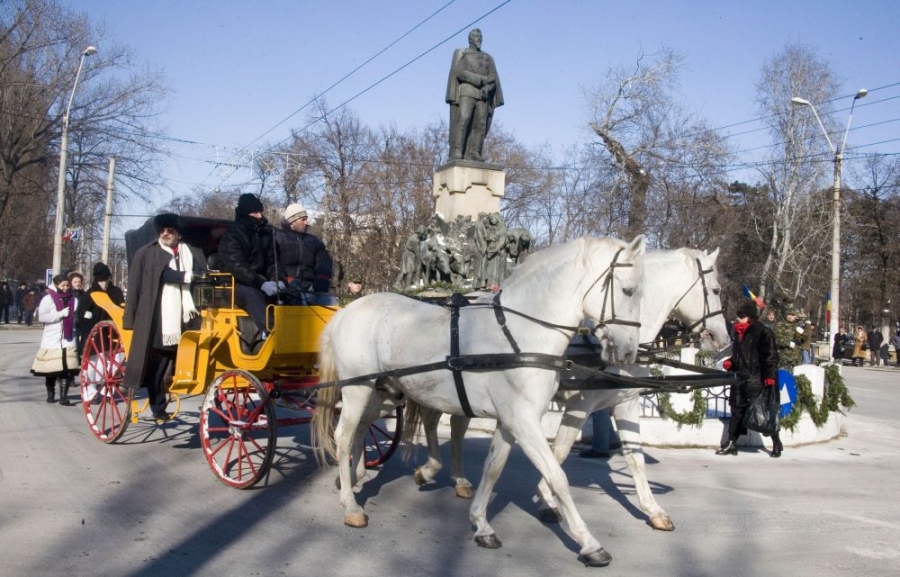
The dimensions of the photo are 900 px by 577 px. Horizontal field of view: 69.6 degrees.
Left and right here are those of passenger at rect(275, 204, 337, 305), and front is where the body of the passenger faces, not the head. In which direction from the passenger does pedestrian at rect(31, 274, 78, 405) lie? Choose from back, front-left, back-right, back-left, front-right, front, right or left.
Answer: back

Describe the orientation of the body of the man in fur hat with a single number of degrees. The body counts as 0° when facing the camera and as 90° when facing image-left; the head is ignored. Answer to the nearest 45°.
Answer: approximately 315°

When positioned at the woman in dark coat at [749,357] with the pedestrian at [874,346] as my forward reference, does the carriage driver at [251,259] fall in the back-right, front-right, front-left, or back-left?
back-left
